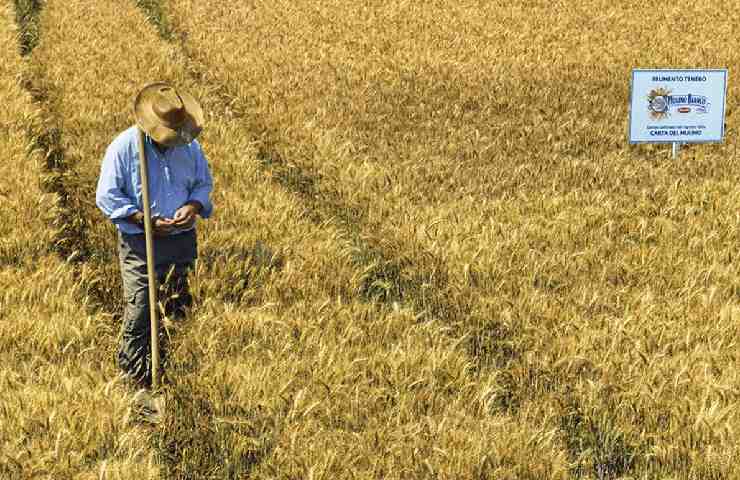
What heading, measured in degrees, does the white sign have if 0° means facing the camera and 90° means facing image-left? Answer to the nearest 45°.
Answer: approximately 0°

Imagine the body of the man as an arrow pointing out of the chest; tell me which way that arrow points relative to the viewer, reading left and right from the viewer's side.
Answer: facing the viewer and to the right of the viewer

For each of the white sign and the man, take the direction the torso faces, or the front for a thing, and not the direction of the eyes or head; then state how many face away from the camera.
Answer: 0

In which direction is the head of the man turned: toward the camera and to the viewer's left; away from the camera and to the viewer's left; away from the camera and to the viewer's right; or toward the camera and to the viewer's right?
toward the camera and to the viewer's right

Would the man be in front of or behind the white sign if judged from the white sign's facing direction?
in front

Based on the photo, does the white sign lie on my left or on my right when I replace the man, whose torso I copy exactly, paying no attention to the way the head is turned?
on my left
